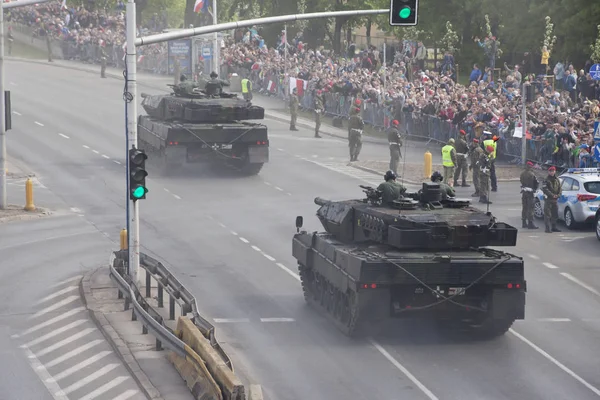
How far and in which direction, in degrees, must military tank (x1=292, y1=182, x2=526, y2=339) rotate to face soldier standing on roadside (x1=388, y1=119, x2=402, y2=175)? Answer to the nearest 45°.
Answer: approximately 45° to its right

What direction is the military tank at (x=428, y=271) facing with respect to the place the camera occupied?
facing away from the viewer and to the left of the viewer

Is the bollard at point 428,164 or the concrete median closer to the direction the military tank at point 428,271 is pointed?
the bollard

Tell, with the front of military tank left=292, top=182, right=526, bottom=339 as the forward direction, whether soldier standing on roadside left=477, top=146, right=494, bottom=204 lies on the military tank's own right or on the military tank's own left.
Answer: on the military tank's own right
